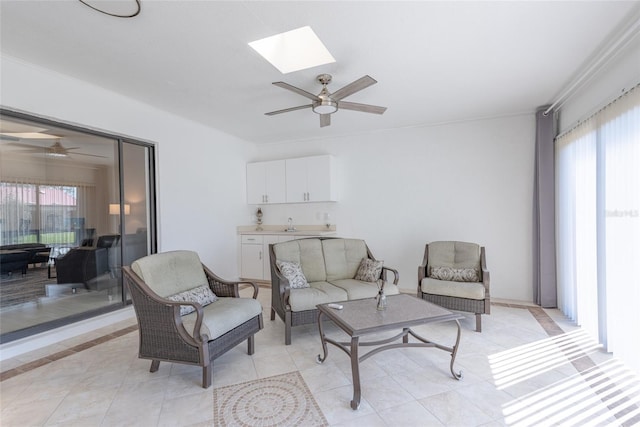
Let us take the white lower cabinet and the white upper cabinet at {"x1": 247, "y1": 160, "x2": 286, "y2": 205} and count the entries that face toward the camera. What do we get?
2

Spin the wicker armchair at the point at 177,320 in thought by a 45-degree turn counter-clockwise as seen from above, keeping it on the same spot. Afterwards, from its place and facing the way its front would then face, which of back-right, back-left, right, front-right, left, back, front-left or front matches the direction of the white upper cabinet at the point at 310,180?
front-left

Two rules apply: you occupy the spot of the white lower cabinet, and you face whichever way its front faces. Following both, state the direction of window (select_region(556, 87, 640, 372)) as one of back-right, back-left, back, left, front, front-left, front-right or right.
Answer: front-left

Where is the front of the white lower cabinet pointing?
toward the camera

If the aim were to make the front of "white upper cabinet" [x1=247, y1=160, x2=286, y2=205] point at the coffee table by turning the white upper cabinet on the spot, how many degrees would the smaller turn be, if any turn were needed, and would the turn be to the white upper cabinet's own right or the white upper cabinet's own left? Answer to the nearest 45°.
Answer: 0° — it already faces it

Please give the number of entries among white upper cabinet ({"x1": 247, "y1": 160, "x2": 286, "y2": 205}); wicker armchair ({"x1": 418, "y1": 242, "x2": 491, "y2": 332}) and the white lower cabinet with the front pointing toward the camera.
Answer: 3

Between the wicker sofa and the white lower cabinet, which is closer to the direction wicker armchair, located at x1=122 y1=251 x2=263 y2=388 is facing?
the wicker sofa

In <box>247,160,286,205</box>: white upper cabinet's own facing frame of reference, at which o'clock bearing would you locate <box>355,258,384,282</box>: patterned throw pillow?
The patterned throw pillow is roughly at 11 o'clock from the white upper cabinet.

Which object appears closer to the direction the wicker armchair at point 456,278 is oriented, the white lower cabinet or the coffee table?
the coffee table

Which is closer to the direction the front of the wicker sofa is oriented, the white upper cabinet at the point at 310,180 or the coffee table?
the coffee table

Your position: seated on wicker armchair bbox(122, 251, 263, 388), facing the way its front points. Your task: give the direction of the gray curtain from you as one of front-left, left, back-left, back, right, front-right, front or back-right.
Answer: front-left

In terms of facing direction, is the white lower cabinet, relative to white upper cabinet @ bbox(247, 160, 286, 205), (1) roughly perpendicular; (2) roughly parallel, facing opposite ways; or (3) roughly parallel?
roughly parallel

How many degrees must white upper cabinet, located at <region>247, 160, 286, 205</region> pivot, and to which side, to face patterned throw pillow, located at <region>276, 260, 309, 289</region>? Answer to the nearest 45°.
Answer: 0° — it already faces it

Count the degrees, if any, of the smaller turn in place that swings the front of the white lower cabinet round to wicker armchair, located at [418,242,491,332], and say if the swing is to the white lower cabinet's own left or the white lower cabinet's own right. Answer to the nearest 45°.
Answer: approximately 45° to the white lower cabinet's own left

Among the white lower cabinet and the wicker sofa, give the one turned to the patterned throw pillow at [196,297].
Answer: the white lower cabinet

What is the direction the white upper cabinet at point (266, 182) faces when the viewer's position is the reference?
facing the viewer

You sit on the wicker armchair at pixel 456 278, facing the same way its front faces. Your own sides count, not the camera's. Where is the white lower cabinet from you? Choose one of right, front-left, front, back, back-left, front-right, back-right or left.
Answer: right

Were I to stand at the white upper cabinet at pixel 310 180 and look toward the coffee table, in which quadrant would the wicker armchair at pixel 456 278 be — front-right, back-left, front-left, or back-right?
front-left
